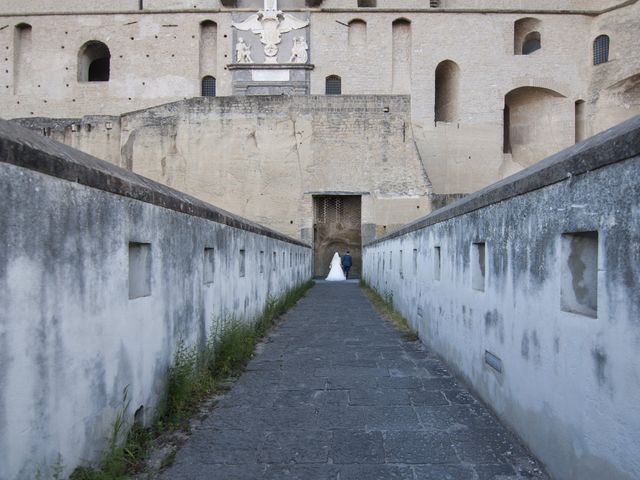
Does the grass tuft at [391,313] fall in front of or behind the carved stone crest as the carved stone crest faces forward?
in front

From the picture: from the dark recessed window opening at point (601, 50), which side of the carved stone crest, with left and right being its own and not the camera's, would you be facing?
left

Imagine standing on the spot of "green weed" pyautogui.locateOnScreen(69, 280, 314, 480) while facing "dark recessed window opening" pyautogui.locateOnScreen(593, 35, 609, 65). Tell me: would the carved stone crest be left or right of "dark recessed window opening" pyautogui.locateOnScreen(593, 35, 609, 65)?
left

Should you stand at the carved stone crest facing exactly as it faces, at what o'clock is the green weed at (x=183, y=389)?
The green weed is roughly at 12 o'clock from the carved stone crest.

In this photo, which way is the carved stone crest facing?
toward the camera
